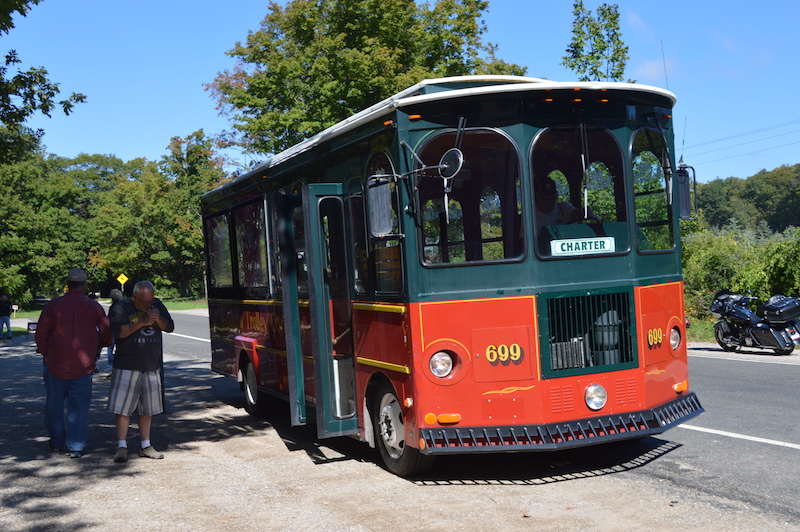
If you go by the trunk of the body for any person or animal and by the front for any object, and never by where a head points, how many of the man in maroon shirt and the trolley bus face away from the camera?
1

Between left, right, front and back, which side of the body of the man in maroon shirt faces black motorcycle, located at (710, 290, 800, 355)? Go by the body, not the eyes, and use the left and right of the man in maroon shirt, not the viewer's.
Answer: right

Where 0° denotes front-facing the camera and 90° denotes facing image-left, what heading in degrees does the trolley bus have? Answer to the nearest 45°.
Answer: approximately 315°

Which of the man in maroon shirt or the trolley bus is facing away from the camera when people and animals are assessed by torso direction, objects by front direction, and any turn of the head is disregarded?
the man in maroon shirt

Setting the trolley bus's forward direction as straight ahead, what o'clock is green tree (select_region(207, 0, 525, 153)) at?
The green tree is roughly at 7 o'clock from the trolley bus.

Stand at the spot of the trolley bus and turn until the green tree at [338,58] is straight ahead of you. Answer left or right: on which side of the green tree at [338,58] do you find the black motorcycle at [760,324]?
right

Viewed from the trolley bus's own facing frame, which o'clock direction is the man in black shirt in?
The man in black shirt is roughly at 3 o'clock from the trolley bus.

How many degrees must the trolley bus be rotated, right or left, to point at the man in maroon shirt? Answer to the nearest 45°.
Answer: approximately 135° to its right

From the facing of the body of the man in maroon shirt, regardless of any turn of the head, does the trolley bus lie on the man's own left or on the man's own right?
on the man's own right

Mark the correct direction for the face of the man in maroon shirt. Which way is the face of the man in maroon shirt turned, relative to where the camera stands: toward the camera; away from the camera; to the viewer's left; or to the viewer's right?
away from the camera

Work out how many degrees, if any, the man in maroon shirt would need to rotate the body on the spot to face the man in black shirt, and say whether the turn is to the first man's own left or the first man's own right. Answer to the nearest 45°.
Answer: approximately 135° to the first man's own right

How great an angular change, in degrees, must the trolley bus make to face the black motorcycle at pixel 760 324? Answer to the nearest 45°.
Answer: approximately 90° to its left

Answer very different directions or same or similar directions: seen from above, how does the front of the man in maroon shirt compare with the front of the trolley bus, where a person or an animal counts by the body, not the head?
very different directions

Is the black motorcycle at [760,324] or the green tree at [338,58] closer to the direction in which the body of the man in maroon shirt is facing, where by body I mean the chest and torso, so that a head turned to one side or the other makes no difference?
the green tree

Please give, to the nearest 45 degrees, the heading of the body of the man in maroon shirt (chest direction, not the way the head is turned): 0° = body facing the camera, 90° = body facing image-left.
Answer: approximately 180°
